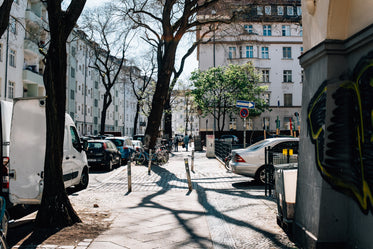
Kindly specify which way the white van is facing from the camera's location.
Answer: facing away from the viewer and to the right of the viewer

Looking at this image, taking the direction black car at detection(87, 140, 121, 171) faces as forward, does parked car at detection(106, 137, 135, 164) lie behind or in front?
in front

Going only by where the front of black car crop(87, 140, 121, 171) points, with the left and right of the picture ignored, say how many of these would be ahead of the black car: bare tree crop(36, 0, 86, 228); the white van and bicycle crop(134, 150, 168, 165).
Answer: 1

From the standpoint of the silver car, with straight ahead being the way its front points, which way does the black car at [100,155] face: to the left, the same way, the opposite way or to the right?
to the left

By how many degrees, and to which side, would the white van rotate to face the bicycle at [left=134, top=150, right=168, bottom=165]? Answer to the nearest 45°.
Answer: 0° — it already faces it
